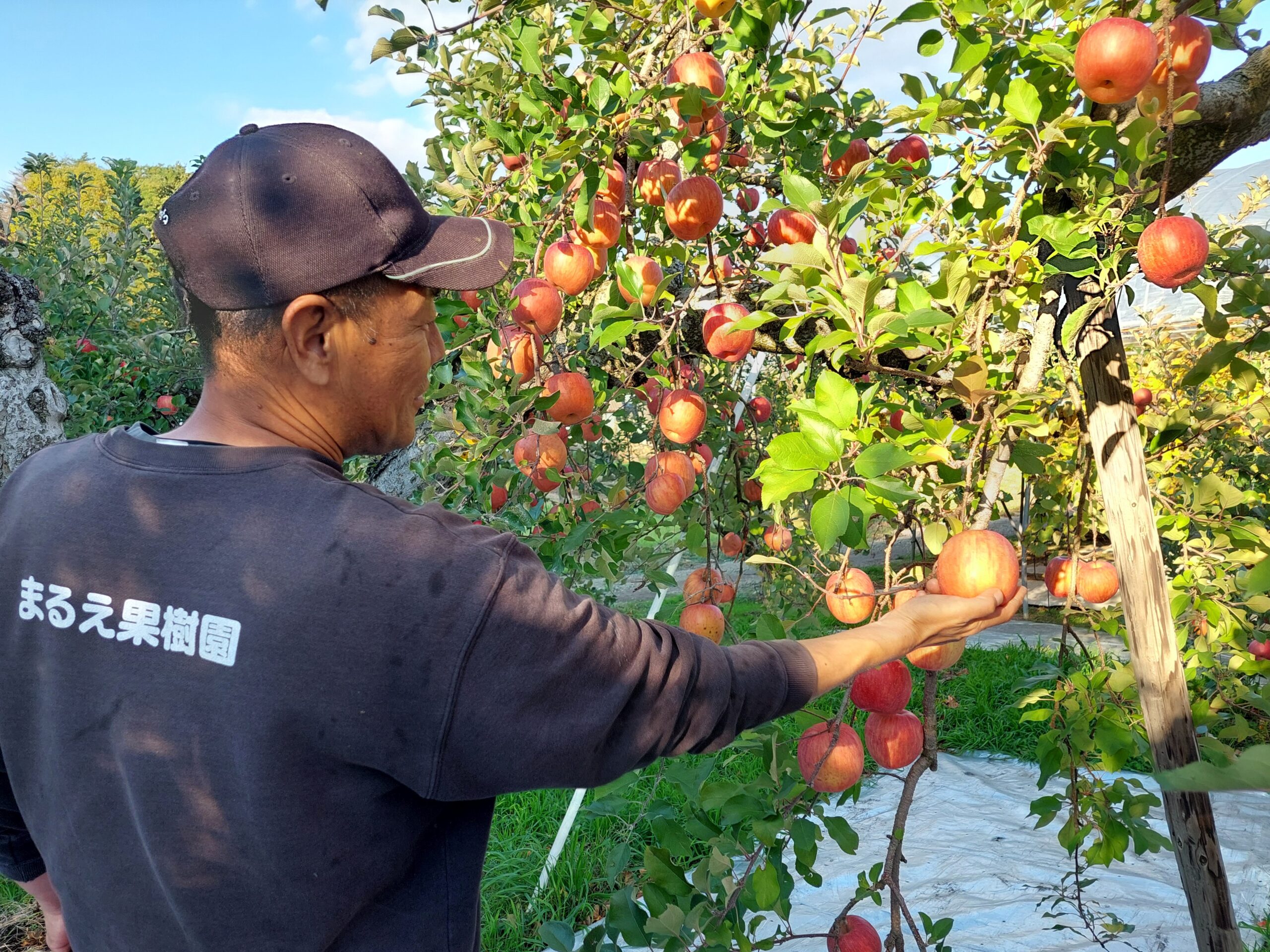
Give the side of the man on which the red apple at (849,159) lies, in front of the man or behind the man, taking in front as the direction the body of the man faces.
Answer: in front

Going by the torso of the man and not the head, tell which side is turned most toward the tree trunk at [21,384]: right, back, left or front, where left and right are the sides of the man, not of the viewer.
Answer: left

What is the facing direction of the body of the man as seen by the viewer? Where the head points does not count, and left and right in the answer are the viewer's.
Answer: facing away from the viewer and to the right of the viewer

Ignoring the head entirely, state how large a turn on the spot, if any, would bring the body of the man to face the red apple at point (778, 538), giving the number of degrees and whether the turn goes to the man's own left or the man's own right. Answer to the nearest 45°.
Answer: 0° — they already face it

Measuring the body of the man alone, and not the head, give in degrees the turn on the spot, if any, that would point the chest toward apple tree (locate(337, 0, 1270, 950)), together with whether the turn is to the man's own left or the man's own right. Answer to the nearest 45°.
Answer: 0° — they already face it

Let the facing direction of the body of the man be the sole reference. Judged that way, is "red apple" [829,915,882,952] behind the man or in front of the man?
in front

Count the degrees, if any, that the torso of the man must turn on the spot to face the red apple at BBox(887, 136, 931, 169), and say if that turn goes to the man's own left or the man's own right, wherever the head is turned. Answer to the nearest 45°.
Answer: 0° — they already face it

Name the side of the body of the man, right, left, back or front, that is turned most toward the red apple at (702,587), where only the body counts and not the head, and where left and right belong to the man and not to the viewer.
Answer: front
